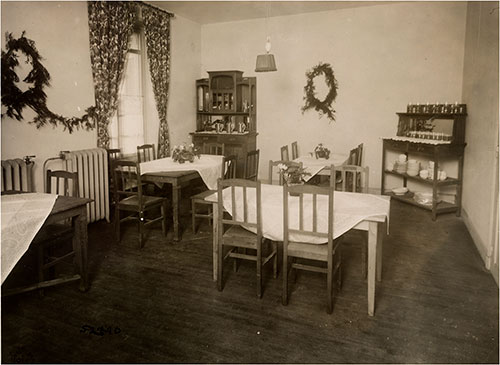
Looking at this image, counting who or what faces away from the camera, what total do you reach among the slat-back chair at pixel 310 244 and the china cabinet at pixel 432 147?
1

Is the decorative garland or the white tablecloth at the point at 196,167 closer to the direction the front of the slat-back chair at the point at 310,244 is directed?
the white tablecloth

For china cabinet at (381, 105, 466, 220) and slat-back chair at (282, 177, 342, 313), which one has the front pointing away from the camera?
the slat-back chair

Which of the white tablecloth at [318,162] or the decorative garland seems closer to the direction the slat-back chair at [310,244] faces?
the white tablecloth

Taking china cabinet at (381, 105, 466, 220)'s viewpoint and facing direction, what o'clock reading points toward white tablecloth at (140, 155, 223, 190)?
The white tablecloth is roughly at 12 o'clock from the china cabinet.

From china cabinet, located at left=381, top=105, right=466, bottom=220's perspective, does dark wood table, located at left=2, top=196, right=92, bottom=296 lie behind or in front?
in front

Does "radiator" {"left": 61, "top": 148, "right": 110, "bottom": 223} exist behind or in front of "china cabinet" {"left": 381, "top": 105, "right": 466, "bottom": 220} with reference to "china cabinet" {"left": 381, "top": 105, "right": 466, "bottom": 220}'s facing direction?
in front

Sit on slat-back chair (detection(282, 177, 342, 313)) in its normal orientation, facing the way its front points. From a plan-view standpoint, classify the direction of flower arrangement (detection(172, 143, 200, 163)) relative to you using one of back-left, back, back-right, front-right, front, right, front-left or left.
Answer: front-left

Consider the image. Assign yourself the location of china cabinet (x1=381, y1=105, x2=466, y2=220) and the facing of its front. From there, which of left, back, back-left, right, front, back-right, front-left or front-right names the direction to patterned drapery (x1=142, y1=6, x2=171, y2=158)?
front-right

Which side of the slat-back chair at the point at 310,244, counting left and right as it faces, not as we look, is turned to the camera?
back

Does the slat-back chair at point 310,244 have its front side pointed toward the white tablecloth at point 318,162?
yes

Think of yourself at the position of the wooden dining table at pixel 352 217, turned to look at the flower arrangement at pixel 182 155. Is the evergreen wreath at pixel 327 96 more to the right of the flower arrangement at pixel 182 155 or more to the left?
right

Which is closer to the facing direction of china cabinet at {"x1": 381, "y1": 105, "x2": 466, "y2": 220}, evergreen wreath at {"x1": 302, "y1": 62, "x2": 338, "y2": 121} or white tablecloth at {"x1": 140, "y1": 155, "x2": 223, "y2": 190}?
the white tablecloth

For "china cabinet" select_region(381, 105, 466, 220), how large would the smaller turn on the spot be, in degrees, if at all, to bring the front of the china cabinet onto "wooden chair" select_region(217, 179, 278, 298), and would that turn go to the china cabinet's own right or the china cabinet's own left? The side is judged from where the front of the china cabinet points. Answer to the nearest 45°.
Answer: approximately 45° to the china cabinet's own left

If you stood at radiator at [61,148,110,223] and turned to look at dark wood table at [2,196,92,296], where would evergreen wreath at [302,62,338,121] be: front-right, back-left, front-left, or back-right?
back-left

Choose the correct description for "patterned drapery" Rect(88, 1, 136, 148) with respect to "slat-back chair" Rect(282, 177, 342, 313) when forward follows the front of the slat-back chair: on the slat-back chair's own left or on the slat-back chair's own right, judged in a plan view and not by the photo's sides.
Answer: on the slat-back chair's own left
